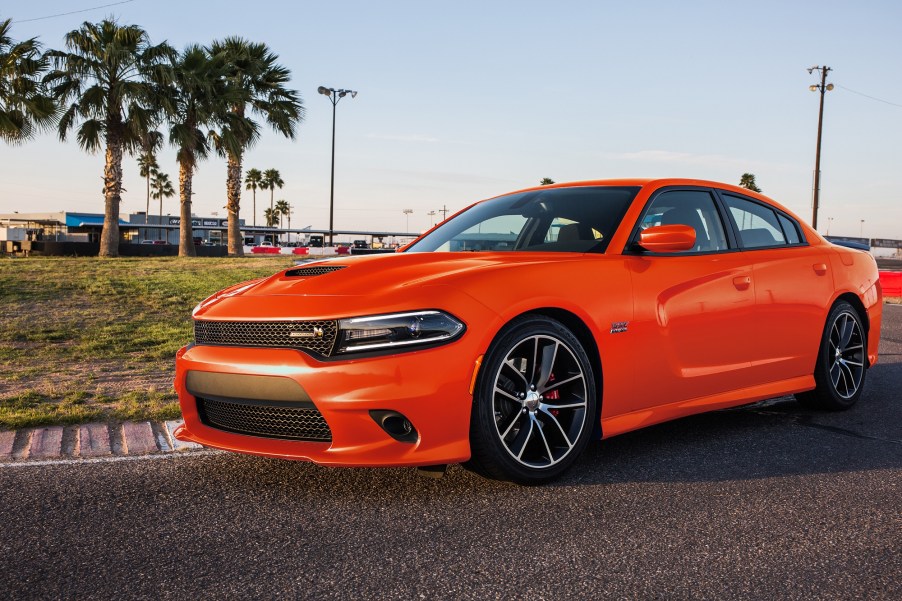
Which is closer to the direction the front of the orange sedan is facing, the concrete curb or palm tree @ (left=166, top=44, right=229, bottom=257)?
the concrete curb

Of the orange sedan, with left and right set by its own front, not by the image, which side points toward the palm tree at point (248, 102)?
right

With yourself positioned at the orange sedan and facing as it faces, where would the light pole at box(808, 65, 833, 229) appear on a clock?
The light pole is roughly at 5 o'clock from the orange sedan.

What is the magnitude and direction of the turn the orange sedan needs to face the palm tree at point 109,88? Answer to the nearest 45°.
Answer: approximately 90° to its right

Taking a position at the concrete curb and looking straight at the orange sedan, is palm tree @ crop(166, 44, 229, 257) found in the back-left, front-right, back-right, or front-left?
back-left

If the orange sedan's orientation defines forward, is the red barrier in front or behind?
behind

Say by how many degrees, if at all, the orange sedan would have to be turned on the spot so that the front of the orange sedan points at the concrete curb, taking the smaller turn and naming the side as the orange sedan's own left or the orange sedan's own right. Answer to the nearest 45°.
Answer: approximately 45° to the orange sedan's own right

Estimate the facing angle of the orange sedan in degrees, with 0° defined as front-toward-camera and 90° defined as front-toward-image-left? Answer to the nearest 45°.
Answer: approximately 45°

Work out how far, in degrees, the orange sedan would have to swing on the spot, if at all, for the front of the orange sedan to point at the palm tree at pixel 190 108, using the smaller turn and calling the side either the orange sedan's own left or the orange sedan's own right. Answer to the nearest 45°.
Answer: approximately 90° to the orange sedan's own right

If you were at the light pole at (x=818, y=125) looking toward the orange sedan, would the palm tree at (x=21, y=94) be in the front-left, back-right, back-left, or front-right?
front-right

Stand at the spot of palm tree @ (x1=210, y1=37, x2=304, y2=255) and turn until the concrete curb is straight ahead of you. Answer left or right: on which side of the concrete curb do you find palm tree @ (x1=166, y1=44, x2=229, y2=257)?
right

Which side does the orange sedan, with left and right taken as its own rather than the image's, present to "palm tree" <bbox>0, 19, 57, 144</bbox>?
right
